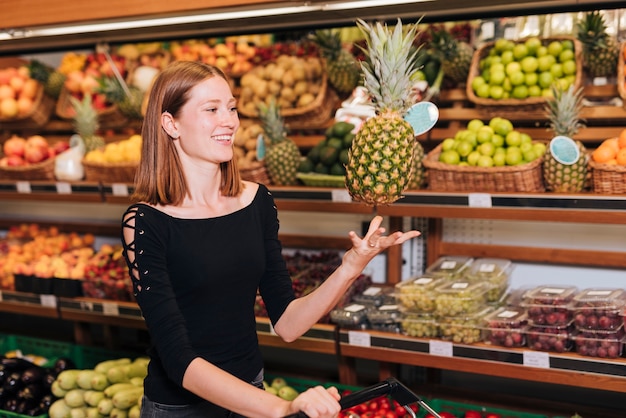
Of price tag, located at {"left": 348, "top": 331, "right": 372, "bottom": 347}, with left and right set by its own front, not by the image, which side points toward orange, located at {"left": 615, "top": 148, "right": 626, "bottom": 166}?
left

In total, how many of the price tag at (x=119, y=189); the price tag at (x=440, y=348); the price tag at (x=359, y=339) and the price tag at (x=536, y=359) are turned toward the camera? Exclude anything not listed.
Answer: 4

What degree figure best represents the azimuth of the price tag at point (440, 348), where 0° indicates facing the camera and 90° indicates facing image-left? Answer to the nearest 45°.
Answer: approximately 0°

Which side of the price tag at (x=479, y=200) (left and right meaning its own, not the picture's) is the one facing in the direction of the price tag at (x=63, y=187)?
right

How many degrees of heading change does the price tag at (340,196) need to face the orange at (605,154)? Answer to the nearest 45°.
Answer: approximately 90° to its left

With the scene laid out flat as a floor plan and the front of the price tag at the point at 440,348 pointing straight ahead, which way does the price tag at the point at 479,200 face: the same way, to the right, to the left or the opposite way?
the same way

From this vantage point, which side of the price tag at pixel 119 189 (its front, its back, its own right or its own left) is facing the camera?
front

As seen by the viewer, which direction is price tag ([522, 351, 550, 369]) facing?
toward the camera

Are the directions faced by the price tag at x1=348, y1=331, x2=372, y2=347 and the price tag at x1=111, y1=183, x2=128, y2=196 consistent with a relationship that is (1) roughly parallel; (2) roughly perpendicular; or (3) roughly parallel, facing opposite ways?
roughly parallel

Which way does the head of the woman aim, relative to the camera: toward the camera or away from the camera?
toward the camera

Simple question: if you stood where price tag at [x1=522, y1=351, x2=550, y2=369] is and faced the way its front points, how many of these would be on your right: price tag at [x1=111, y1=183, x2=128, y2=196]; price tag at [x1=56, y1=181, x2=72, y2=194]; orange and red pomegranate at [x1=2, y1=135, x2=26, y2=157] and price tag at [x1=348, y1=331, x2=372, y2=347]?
4

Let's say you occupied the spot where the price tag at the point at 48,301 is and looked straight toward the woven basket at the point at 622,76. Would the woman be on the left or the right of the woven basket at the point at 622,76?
right

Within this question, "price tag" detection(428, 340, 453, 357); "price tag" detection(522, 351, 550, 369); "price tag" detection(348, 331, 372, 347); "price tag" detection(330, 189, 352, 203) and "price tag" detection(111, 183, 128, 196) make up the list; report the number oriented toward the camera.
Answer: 5

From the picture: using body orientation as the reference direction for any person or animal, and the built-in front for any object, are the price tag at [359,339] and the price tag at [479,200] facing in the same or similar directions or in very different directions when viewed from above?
same or similar directions

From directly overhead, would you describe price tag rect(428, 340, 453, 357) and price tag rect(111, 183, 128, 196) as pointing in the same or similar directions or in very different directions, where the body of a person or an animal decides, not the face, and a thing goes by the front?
same or similar directions

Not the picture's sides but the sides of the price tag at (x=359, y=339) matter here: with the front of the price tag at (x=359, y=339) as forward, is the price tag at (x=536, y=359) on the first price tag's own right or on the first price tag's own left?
on the first price tag's own left
